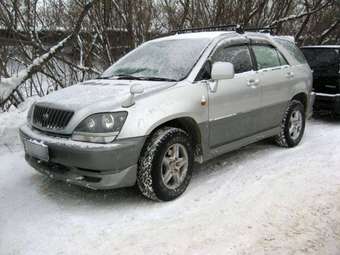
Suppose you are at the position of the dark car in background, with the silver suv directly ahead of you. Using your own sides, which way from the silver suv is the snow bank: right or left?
right

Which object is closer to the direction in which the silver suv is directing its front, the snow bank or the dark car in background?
the snow bank

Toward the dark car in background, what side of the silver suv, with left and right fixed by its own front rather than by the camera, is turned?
back

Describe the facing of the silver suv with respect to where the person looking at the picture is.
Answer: facing the viewer and to the left of the viewer

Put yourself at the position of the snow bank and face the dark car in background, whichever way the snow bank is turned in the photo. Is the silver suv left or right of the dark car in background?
right

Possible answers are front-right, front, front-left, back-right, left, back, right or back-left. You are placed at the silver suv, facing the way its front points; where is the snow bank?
right
